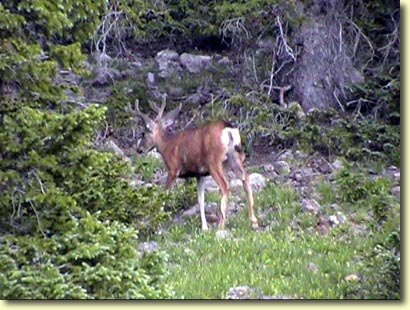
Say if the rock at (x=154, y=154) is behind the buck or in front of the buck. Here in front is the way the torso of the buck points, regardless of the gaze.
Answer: in front

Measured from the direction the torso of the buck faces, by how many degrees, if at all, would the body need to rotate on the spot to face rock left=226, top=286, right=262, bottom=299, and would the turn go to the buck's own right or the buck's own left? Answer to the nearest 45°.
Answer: approximately 135° to the buck's own left

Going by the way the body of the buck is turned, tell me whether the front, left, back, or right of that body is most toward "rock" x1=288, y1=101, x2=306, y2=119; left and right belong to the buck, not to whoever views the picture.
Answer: right

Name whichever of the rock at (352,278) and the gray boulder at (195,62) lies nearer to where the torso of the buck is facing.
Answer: the gray boulder

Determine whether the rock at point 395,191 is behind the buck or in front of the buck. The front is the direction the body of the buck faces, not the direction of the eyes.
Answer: behind

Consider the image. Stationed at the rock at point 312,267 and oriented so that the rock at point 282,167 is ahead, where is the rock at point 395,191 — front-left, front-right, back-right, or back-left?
front-right

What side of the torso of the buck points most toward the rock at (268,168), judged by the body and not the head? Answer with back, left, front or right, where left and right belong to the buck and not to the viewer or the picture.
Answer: right

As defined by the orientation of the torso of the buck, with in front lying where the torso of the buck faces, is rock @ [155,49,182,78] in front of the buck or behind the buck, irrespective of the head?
in front

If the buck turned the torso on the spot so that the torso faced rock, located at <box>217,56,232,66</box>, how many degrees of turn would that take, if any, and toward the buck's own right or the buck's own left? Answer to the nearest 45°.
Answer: approximately 45° to the buck's own right

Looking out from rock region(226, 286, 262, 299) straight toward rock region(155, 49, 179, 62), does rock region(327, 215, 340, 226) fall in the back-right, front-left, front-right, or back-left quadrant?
front-right

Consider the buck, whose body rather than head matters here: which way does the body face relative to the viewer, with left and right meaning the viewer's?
facing away from the viewer and to the left of the viewer

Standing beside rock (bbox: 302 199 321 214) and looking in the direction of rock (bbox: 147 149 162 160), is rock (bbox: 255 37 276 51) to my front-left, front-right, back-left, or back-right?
front-right
